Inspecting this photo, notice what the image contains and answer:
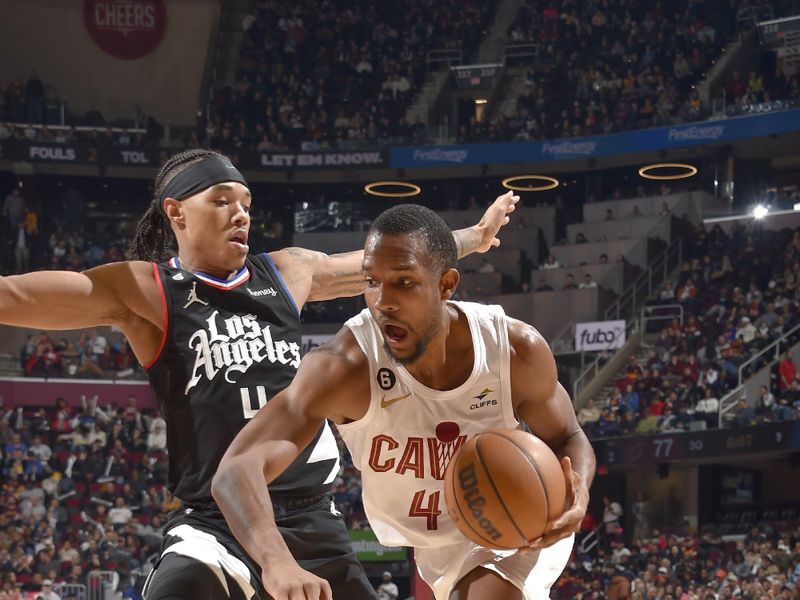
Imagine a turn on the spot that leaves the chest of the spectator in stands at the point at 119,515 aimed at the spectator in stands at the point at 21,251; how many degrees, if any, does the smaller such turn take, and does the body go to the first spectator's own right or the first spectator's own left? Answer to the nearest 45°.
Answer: approximately 180°

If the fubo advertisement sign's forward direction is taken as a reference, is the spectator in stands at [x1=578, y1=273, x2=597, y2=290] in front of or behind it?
behind

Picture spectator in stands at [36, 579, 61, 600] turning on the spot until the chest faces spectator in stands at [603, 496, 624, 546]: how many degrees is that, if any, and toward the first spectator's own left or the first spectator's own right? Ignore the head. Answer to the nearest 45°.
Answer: approximately 90° to the first spectator's own left

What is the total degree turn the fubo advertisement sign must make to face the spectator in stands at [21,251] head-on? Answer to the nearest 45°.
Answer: approximately 90° to its right

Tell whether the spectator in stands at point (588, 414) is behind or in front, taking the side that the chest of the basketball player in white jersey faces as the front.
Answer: behind

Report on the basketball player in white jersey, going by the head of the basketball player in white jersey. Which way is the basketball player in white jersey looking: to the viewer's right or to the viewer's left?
to the viewer's left
